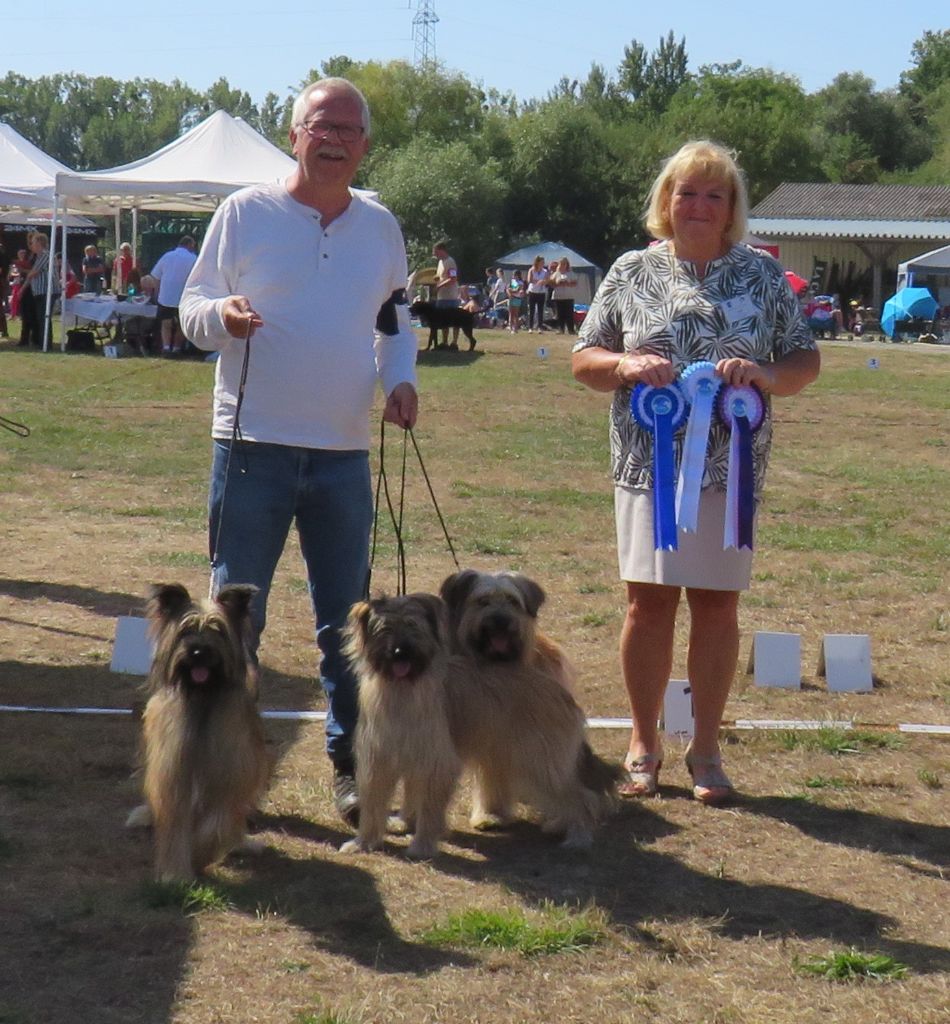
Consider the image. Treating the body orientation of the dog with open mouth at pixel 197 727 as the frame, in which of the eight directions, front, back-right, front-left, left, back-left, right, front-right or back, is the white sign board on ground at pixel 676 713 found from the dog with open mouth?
back-left

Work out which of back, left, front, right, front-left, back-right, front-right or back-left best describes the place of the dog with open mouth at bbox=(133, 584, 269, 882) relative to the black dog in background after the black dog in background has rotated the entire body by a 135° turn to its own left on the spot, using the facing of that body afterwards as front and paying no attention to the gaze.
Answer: front-right

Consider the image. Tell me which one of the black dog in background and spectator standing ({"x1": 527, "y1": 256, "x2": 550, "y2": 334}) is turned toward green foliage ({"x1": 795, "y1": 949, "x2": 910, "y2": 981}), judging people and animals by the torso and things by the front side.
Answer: the spectator standing

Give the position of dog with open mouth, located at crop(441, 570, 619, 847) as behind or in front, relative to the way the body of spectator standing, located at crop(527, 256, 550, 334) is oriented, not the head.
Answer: in front

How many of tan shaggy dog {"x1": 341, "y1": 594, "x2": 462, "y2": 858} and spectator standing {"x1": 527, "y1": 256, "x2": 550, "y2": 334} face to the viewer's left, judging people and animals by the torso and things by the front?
0

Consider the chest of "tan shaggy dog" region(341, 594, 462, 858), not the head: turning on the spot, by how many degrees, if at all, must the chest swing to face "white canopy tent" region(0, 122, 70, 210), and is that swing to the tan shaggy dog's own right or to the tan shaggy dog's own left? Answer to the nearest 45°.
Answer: approximately 180°

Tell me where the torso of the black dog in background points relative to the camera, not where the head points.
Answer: to the viewer's left

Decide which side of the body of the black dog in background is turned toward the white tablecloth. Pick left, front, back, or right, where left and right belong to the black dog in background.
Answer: front

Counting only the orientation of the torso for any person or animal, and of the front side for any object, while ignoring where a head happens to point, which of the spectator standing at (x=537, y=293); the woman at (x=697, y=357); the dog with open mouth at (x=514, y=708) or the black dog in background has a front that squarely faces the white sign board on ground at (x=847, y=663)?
the spectator standing
